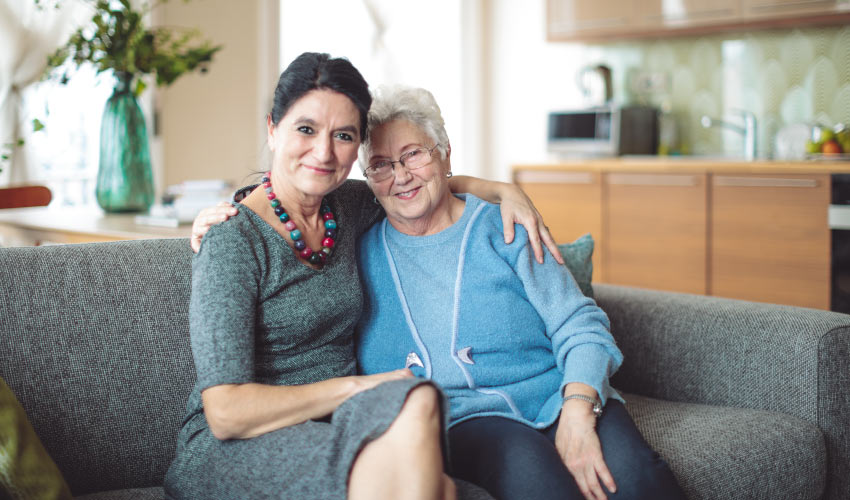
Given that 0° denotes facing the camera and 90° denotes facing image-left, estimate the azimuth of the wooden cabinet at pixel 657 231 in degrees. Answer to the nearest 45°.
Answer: approximately 45°

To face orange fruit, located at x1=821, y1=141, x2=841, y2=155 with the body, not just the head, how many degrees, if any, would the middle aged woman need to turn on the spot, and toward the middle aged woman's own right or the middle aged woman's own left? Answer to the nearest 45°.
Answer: approximately 90° to the middle aged woman's own left

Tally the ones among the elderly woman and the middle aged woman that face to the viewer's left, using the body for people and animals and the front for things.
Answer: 0

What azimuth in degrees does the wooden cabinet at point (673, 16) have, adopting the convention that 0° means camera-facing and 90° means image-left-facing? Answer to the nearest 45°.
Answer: approximately 45°

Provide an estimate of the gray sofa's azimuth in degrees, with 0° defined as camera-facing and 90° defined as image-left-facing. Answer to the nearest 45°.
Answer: approximately 315°

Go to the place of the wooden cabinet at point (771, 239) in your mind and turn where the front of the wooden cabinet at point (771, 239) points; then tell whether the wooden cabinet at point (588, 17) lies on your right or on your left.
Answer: on your right

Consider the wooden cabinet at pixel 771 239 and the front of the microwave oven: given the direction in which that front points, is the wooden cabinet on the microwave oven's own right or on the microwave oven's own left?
on the microwave oven's own left

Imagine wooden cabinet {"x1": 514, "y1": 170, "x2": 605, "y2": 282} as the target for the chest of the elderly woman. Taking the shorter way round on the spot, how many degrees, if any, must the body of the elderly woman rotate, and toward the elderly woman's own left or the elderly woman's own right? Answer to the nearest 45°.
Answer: approximately 180°
